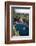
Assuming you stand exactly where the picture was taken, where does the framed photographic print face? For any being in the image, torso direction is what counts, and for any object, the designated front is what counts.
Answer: facing the viewer and to the right of the viewer
